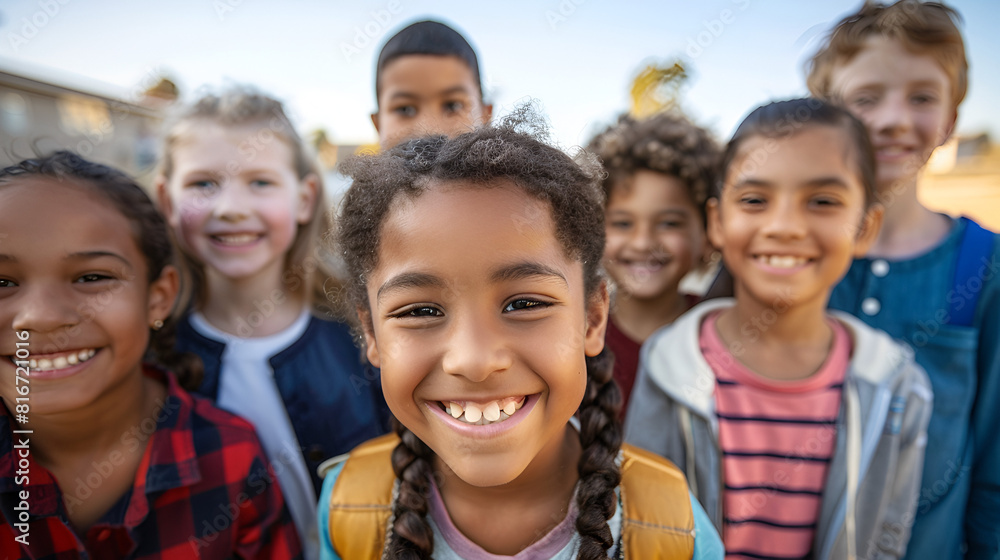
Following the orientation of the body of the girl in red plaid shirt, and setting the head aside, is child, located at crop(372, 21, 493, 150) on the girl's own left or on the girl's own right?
on the girl's own left

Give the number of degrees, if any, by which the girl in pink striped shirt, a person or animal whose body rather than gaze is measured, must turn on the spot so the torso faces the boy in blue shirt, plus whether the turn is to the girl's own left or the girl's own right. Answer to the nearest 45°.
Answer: approximately 135° to the girl's own left

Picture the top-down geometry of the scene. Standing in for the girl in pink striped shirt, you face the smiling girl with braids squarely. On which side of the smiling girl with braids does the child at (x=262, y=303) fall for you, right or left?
right

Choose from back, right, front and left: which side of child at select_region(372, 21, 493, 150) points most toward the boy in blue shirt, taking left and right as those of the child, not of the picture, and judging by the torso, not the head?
left

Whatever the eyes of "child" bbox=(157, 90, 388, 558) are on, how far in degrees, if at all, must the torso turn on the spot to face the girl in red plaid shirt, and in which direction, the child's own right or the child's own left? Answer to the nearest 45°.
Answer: approximately 45° to the child's own right

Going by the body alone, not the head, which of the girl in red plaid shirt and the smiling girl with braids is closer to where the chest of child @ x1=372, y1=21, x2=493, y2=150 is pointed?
the smiling girl with braids

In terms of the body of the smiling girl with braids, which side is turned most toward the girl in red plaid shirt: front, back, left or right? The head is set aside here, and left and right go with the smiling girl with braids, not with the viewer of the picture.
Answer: right

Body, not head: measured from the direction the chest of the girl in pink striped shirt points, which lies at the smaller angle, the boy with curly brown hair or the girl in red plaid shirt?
the girl in red plaid shirt
